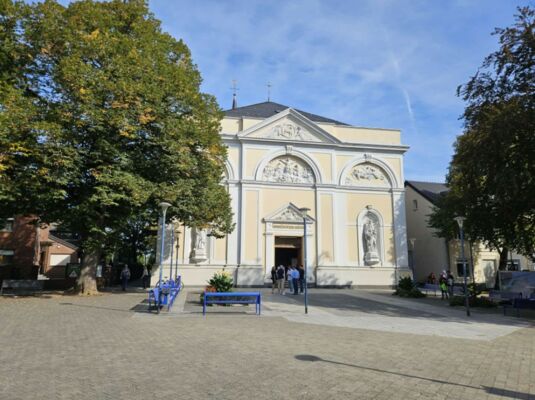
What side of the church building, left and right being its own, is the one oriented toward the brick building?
right

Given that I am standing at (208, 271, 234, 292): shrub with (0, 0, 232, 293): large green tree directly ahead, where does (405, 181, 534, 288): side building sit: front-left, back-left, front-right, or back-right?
back-right

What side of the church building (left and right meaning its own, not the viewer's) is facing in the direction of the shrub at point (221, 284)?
front

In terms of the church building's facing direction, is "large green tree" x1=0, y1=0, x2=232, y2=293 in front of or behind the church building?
in front

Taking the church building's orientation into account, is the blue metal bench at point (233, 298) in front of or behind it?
in front

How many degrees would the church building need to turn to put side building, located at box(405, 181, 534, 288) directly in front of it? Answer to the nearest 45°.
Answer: approximately 135° to its left

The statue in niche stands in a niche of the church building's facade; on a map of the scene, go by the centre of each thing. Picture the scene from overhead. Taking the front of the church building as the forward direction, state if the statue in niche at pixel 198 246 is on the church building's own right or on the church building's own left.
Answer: on the church building's own right

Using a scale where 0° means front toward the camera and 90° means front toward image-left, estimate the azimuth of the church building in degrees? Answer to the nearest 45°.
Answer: approximately 0°
